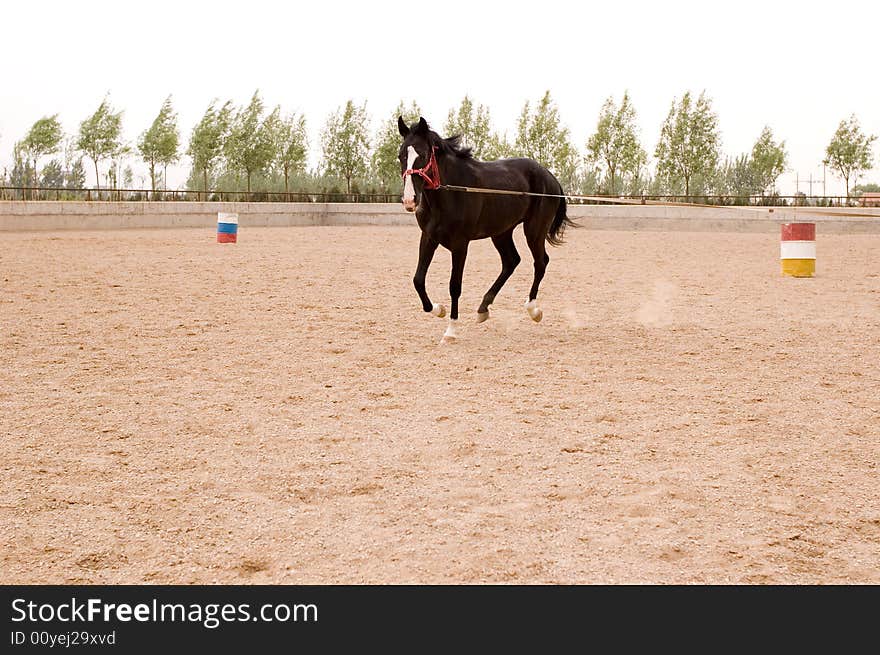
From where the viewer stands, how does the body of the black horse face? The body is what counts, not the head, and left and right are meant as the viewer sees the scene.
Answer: facing the viewer and to the left of the viewer

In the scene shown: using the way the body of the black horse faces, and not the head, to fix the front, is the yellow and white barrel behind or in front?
behind

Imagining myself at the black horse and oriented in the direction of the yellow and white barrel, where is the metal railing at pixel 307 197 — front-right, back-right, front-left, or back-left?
front-left

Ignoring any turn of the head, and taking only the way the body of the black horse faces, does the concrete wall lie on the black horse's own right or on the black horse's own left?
on the black horse's own right

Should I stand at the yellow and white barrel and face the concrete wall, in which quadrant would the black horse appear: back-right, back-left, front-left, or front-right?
back-left

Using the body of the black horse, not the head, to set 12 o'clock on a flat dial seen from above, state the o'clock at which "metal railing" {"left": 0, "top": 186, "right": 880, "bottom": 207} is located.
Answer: The metal railing is roughly at 4 o'clock from the black horse.

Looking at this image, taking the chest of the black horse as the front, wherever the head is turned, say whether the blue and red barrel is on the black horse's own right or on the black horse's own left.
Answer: on the black horse's own right
